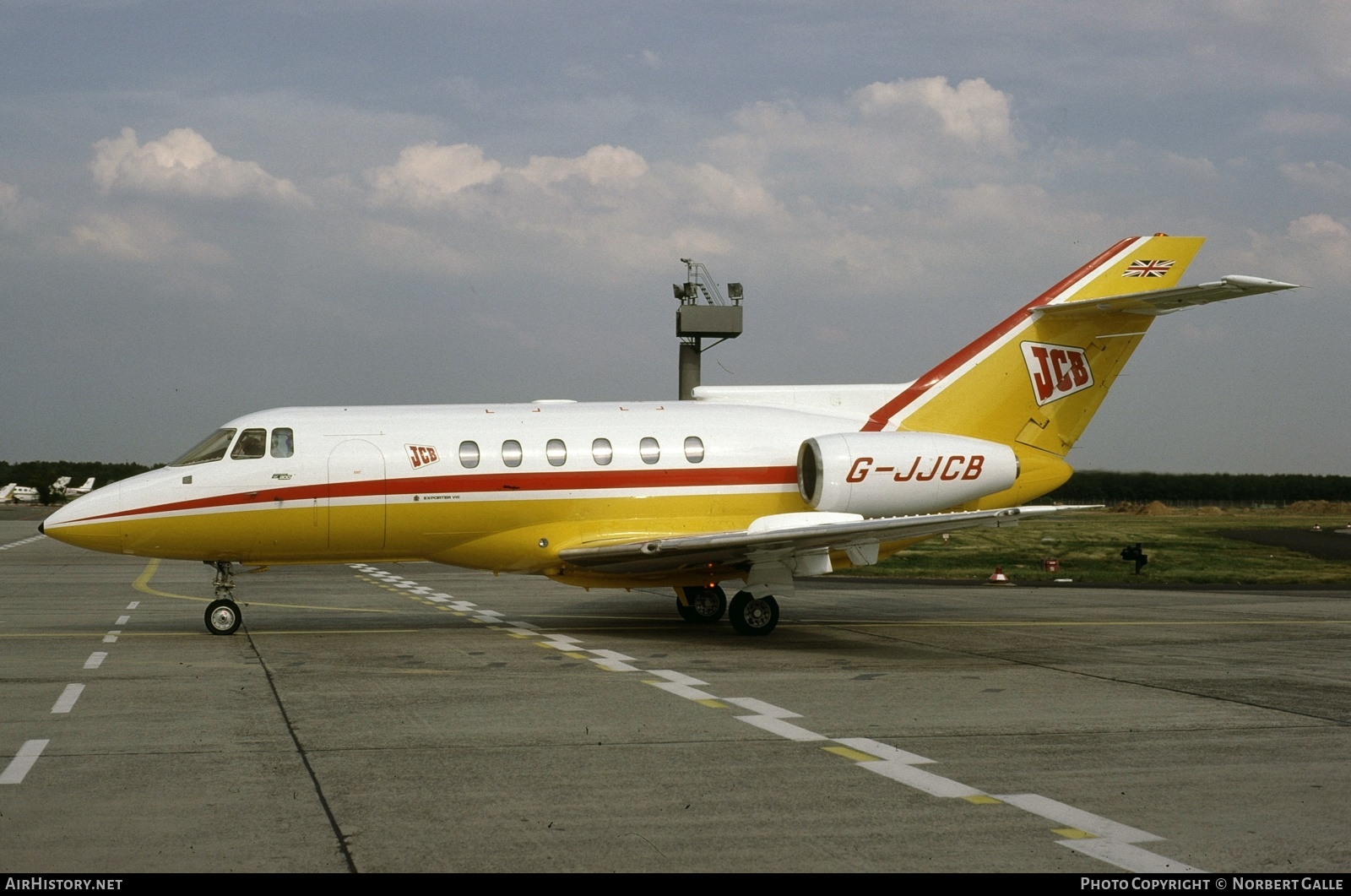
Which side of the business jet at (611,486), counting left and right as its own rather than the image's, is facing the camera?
left
